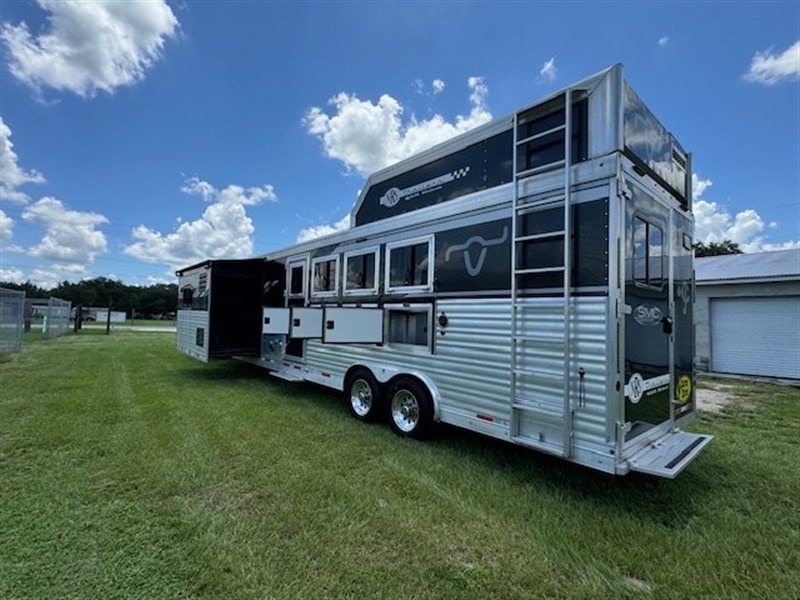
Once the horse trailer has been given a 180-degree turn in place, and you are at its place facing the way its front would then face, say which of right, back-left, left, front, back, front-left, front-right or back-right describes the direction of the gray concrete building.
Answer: left

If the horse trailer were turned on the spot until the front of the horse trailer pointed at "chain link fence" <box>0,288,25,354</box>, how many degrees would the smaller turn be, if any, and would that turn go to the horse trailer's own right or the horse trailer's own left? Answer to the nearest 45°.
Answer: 0° — it already faces it

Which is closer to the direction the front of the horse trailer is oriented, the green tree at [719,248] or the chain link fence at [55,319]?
the chain link fence

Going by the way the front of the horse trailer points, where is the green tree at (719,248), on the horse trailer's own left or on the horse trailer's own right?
on the horse trailer's own right

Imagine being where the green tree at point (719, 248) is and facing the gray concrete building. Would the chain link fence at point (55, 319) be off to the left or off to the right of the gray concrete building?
right

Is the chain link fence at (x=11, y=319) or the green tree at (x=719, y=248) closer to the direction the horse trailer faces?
the chain link fence

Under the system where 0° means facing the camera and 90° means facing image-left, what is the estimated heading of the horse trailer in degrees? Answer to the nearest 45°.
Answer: approximately 135°
